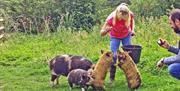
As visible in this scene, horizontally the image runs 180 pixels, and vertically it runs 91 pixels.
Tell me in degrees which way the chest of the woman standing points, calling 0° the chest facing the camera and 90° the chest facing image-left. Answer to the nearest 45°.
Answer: approximately 0°

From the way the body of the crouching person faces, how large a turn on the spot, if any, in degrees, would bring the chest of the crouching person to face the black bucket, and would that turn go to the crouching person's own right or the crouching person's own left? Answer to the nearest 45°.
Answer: approximately 45° to the crouching person's own right

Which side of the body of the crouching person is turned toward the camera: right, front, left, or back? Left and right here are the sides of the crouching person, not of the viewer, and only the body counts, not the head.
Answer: left

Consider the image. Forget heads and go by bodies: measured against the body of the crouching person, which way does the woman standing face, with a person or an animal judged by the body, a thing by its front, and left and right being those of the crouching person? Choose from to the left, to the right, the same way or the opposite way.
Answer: to the left

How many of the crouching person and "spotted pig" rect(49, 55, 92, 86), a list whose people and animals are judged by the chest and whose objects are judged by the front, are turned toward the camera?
0

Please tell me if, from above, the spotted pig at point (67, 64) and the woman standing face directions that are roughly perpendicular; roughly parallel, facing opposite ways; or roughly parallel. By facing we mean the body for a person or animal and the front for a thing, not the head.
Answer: roughly perpendicular

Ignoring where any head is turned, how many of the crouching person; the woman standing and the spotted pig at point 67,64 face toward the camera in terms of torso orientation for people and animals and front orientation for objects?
1

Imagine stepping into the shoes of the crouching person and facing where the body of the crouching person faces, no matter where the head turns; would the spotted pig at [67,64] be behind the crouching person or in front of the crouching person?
in front
